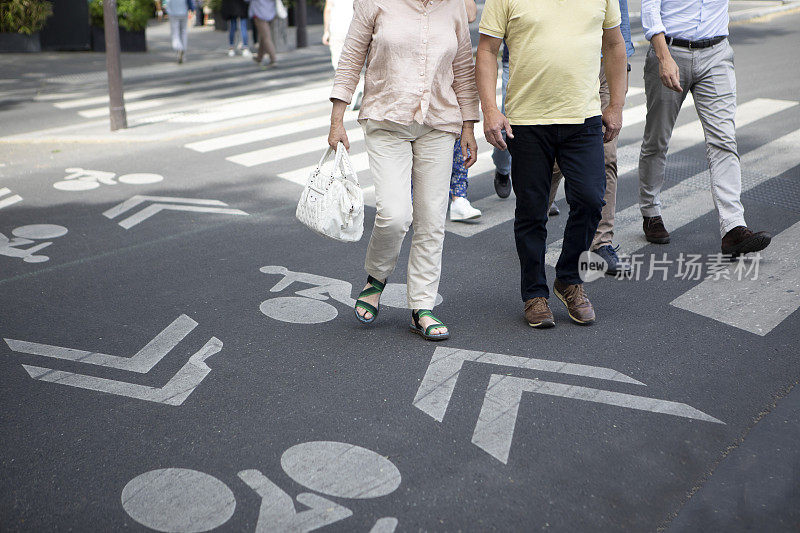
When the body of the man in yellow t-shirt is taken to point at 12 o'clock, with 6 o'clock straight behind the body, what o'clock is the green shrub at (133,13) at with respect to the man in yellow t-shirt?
The green shrub is roughly at 5 o'clock from the man in yellow t-shirt.

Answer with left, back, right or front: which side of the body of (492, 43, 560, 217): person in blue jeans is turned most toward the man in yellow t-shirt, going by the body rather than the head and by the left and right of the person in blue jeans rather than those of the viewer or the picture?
front

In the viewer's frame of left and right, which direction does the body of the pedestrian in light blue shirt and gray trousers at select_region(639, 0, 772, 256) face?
facing the viewer and to the right of the viewer

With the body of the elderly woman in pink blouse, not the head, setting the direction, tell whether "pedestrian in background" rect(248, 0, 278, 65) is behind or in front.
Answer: behind
